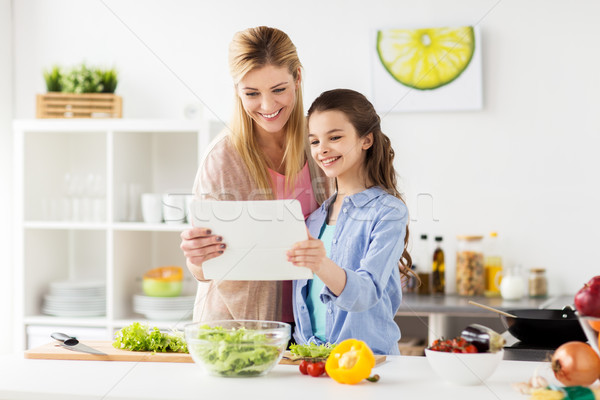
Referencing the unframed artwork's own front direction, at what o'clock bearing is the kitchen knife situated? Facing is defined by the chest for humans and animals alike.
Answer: The kitchen knife is roughly at 1 o'clock from the unframed artwork.

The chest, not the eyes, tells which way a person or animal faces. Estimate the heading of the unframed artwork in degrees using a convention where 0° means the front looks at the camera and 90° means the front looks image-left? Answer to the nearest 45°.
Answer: approximately 0°

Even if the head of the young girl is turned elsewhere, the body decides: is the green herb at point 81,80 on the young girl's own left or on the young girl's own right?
on the young girl's own right

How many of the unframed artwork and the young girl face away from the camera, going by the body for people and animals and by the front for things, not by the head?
0

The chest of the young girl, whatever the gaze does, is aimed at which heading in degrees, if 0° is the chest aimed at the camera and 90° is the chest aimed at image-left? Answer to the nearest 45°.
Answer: approximately 45°

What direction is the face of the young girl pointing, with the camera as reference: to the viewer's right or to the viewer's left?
to the viewer's left

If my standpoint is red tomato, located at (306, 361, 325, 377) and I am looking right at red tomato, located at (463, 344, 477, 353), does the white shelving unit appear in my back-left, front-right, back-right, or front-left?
back-left

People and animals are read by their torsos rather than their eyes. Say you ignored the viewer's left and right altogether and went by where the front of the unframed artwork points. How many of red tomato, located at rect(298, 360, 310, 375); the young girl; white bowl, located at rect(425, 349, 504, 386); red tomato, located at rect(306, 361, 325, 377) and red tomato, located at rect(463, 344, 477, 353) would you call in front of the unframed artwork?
5

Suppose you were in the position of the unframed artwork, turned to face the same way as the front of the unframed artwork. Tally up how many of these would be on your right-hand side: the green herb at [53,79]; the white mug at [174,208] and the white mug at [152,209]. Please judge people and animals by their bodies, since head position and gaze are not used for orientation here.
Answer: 3
